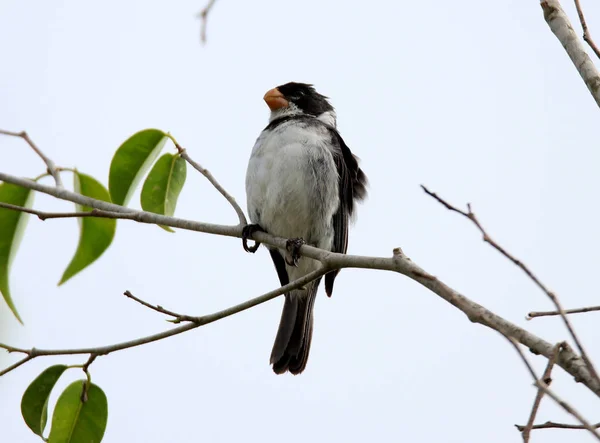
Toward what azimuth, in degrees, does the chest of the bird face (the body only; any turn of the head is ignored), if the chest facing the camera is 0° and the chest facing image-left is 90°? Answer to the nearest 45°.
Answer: approximately 45°

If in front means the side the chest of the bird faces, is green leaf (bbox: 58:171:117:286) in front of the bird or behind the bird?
in front

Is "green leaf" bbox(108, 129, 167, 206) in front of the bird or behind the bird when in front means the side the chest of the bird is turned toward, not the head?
in front
